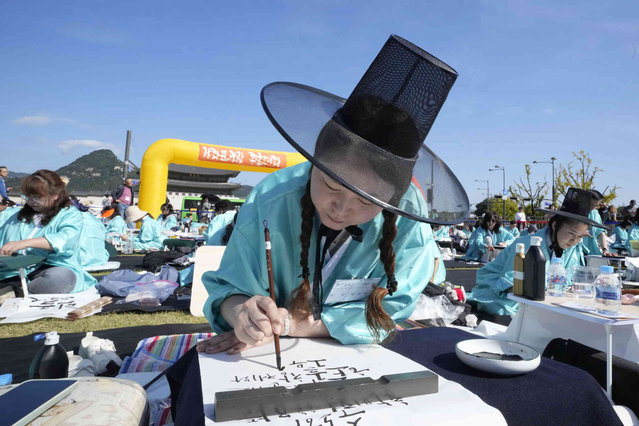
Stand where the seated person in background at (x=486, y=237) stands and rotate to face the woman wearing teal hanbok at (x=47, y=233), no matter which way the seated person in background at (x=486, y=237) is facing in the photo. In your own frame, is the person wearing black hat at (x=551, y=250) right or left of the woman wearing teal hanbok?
left

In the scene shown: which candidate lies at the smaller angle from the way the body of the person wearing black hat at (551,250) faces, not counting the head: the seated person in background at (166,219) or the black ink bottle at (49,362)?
the black ink bottle

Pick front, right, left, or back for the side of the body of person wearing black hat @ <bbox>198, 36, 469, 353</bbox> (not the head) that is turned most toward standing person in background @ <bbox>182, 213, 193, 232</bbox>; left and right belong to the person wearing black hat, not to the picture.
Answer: back

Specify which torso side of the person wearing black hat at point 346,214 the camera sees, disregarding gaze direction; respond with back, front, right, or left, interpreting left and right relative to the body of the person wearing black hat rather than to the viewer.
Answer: front

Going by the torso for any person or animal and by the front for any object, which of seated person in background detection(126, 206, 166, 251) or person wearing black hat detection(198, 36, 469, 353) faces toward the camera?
the person wearing black hat

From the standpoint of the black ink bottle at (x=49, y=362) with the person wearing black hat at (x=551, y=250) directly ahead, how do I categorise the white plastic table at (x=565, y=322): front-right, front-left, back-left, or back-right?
front-right

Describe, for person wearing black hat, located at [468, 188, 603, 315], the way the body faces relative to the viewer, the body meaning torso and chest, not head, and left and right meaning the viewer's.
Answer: facing the viewer and to the right of the viewer

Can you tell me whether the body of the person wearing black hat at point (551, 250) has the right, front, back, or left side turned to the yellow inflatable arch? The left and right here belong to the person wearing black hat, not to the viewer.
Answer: back

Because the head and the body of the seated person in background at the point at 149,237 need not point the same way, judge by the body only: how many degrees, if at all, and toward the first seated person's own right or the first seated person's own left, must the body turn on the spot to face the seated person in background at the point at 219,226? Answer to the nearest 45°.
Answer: approximately 90° to the first seated person's own left
